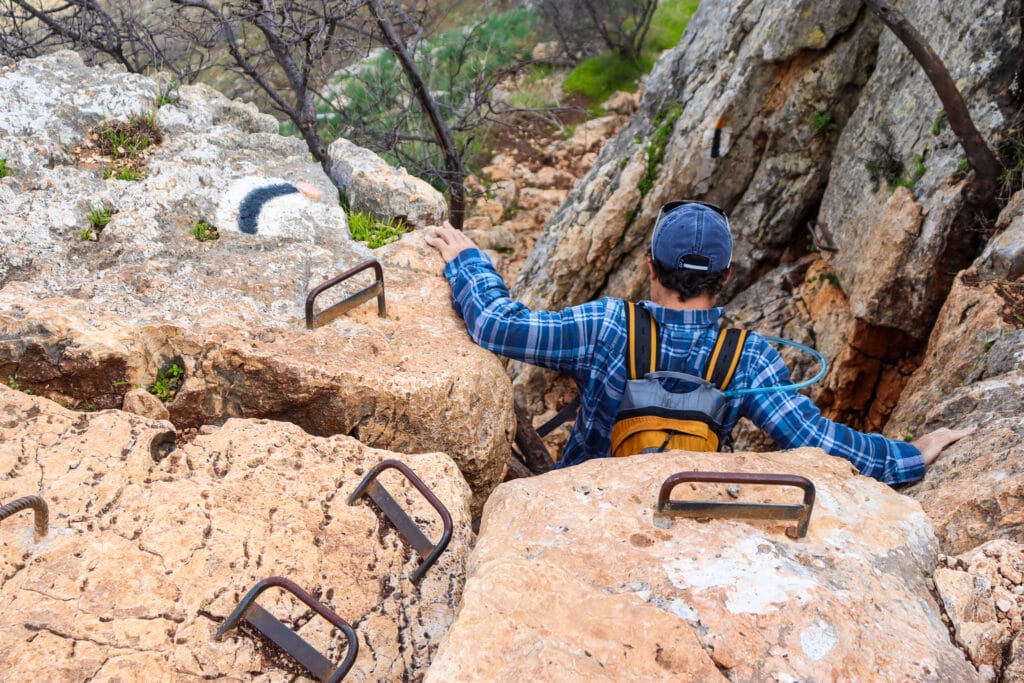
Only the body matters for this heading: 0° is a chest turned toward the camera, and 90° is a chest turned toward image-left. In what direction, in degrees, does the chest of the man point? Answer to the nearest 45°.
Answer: approximately 180°

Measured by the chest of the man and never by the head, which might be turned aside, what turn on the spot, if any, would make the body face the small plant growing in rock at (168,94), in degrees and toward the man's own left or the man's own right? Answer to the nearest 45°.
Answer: approximately 90° to the man's own left

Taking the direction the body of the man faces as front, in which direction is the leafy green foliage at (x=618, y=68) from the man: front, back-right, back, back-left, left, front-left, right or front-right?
front

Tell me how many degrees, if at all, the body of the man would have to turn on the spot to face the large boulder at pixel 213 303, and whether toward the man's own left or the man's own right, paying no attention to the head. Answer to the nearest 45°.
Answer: approximately 90° to the man's own left

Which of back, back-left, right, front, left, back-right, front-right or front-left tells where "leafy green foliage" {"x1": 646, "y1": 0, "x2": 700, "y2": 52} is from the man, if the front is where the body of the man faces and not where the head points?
front

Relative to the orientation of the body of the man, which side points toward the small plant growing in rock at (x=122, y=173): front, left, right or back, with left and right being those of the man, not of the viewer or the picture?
left

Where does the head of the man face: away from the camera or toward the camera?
away from the camera

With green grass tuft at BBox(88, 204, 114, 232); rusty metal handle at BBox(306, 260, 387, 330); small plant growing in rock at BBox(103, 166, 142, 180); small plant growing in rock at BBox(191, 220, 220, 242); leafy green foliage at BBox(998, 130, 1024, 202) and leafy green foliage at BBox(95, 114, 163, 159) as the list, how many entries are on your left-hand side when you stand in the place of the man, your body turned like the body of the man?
5

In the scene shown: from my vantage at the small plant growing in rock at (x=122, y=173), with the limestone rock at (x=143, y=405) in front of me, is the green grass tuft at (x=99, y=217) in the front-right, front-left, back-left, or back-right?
front-right

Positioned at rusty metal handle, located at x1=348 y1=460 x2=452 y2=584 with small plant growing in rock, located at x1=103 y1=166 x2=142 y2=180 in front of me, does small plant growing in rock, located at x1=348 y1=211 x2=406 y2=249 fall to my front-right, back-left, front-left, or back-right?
front-right

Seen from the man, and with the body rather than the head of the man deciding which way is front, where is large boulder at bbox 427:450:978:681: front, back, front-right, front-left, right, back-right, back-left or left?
back

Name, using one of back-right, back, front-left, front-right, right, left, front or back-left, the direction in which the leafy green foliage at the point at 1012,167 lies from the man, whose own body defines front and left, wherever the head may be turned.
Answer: front-right

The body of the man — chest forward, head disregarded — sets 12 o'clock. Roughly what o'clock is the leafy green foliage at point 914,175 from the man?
The leafy green foliage is roughly at 1 o'clock from the man.

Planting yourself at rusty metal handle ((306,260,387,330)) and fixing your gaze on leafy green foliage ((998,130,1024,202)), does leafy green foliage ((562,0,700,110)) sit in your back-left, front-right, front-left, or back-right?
front-left

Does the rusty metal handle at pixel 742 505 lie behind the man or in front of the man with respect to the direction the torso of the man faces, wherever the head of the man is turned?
behind

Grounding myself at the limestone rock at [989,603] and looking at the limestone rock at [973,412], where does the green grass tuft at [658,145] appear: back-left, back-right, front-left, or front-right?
front-left

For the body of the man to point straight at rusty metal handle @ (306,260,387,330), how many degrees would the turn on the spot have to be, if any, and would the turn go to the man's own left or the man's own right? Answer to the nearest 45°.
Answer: approximately 90° to the man's own left

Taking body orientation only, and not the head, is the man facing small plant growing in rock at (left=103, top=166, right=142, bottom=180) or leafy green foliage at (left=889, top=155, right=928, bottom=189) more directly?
the leafy green foliage

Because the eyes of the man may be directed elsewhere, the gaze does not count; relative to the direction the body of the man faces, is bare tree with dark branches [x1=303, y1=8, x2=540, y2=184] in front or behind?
in front
